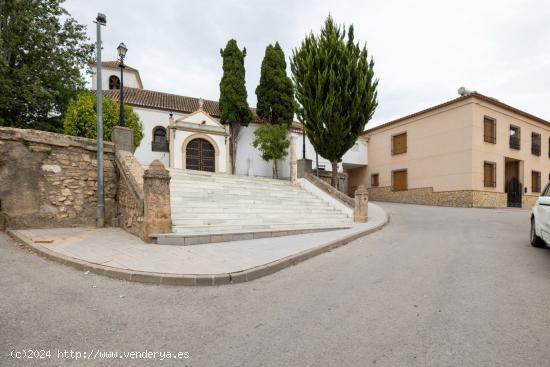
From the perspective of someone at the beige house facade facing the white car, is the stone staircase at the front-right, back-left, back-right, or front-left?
front-right

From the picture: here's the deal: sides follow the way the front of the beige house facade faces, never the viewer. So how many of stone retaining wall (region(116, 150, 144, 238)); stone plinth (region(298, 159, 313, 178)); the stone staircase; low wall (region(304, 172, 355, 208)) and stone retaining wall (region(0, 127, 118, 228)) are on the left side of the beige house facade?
0

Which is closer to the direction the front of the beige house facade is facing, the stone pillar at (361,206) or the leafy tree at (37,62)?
the stone pillar

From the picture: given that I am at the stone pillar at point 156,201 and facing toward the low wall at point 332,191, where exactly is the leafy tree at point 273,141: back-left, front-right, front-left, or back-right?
front-left

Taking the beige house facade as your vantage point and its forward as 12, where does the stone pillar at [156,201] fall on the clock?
The stone pillar is roughly at 2 o'clock from the beige house facade.

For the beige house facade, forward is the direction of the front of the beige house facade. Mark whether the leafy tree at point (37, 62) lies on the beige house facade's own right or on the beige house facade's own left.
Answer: on the beige house facade's own right

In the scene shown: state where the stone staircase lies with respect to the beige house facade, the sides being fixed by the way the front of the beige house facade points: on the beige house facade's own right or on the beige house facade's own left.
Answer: on the beige house facade's own right

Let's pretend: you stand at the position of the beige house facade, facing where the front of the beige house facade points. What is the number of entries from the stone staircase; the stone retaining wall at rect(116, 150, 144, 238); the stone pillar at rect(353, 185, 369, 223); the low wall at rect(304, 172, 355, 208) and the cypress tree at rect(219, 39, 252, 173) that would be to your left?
0

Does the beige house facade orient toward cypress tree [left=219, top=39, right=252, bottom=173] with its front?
no

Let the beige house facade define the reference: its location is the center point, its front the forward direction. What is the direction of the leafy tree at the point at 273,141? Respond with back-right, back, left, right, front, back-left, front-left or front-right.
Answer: right

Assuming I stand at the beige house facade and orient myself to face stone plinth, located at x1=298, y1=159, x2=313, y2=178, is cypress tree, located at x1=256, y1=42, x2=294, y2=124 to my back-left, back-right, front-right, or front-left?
front-right

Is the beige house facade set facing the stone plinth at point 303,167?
no

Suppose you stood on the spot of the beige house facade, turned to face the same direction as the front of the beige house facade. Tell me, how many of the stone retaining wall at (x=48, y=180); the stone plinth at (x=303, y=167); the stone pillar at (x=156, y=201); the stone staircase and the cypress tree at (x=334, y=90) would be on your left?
0

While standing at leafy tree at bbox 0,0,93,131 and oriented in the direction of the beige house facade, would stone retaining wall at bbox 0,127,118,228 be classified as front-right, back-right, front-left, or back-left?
front-right

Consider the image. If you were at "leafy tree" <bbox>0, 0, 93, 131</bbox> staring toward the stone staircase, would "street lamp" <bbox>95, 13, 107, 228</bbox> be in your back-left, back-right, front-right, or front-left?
front-right

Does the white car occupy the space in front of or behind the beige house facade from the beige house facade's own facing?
in front
